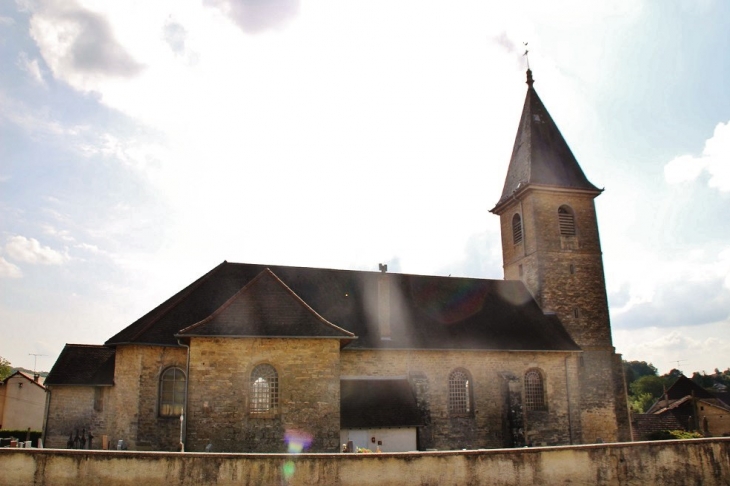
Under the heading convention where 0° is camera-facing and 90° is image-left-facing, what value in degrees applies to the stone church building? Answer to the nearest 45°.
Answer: approximately 270°

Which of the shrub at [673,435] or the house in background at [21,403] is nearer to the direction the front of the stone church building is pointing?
the shrub

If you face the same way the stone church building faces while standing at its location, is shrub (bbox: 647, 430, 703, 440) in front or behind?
in front

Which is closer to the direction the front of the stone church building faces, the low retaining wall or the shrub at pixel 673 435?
the shrub

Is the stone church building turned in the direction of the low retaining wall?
no

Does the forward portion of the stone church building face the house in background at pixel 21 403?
no
